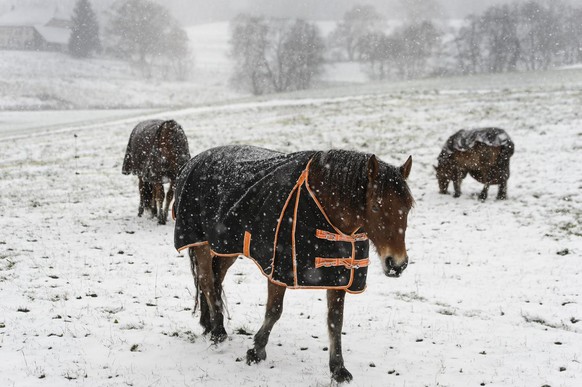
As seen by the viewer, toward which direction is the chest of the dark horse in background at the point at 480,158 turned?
to the viewer's left

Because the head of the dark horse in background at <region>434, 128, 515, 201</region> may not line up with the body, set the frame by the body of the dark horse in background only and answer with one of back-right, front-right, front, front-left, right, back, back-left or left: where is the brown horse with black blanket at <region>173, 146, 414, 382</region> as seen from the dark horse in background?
left

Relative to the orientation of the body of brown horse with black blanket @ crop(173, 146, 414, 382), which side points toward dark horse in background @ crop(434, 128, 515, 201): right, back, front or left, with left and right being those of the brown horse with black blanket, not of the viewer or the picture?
left

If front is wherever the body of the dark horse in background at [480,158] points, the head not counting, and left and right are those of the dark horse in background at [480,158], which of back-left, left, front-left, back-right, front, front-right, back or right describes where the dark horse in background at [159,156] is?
front-left
